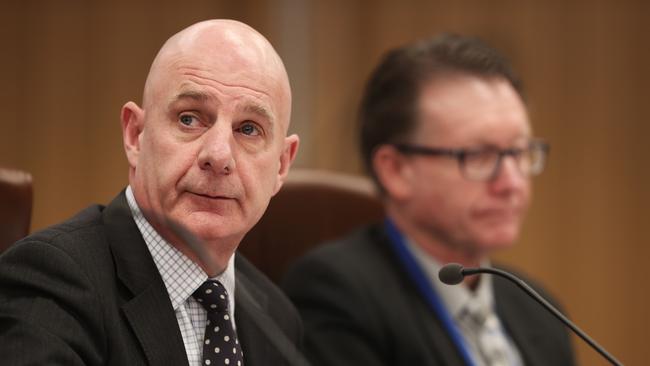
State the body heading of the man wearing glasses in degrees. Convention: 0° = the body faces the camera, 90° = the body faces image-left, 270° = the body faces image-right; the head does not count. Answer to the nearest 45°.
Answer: approximately 315°

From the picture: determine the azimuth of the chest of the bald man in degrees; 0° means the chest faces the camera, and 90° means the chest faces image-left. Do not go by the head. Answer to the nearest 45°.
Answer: approximately 315°

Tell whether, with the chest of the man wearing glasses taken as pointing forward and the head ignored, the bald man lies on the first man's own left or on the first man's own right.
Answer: on the first man's own right

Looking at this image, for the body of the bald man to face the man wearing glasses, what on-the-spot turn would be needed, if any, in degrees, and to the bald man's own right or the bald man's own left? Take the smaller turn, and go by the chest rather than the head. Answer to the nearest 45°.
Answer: approximately 90° to the bald man's own left

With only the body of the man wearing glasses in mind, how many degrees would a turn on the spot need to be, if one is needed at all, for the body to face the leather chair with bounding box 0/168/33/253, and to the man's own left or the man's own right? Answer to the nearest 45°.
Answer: approximately 90° to the man's own right
